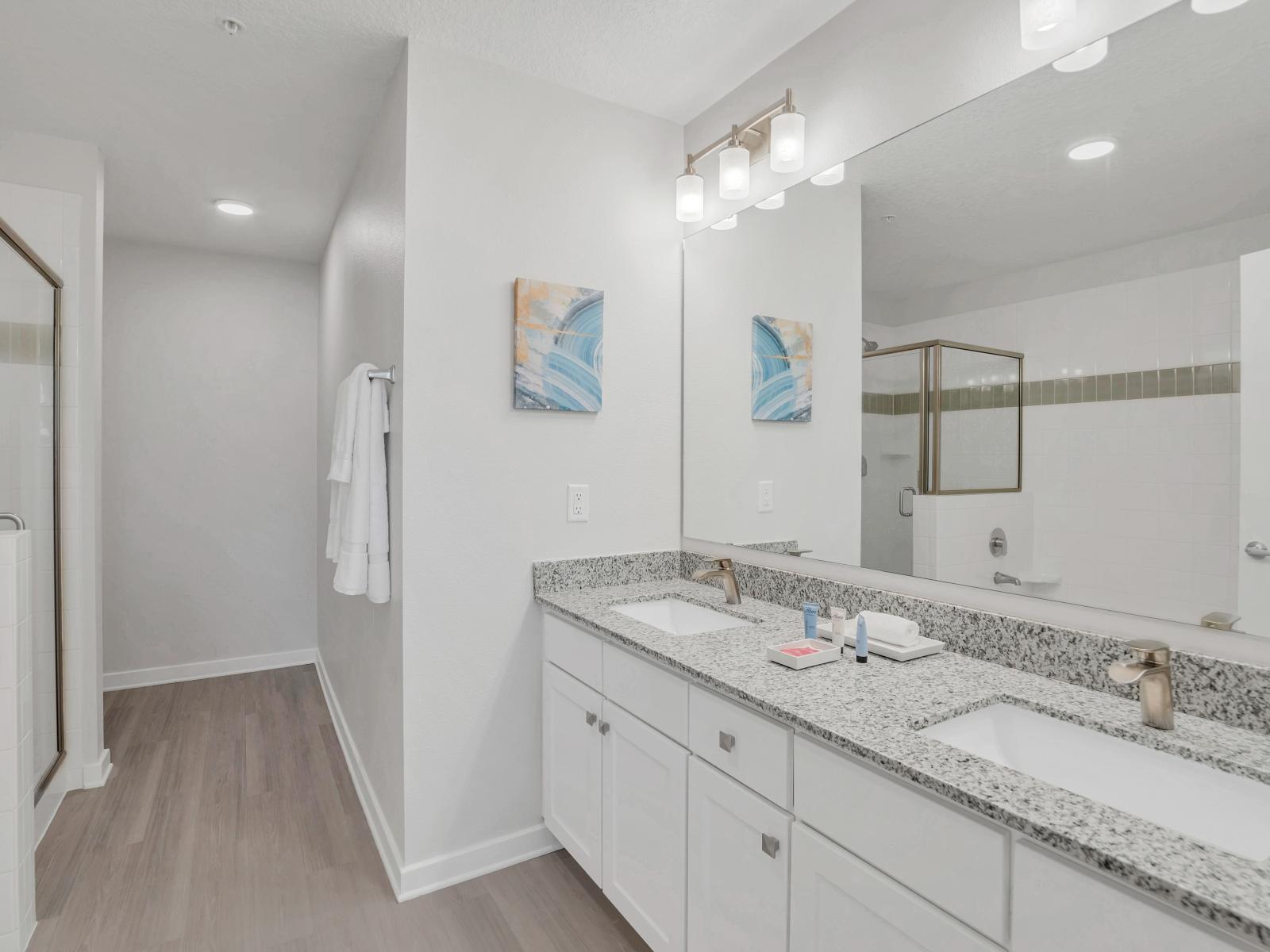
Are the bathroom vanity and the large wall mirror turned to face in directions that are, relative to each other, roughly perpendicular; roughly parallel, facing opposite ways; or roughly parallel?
roughly parallel

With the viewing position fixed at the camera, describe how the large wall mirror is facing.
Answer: facing the viewer and to the left of the viewer

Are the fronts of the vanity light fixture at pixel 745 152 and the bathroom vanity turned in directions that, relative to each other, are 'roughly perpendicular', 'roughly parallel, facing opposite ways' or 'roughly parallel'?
roughly parallel

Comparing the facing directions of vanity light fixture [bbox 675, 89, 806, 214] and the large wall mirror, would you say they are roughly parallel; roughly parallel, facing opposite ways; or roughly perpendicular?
roughly parallel

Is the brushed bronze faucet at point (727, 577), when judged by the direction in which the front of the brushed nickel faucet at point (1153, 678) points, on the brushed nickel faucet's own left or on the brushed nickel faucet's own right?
on the brushed nickel faucet's own right

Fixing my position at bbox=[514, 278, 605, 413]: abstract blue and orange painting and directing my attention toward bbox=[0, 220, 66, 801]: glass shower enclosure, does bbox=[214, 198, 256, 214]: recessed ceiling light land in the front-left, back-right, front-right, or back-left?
front-right

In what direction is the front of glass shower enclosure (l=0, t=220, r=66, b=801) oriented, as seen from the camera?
facing to the right of the viewer

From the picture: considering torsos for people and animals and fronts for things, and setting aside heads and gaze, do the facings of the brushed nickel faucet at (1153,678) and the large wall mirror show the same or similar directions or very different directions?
same or similar directions

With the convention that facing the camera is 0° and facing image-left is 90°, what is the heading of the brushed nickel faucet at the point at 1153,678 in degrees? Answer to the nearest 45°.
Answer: approximately 45°

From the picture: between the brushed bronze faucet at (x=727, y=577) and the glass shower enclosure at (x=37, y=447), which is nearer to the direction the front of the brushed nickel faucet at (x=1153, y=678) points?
the glass shower enclosure

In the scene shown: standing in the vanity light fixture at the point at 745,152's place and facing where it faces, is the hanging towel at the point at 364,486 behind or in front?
in front
